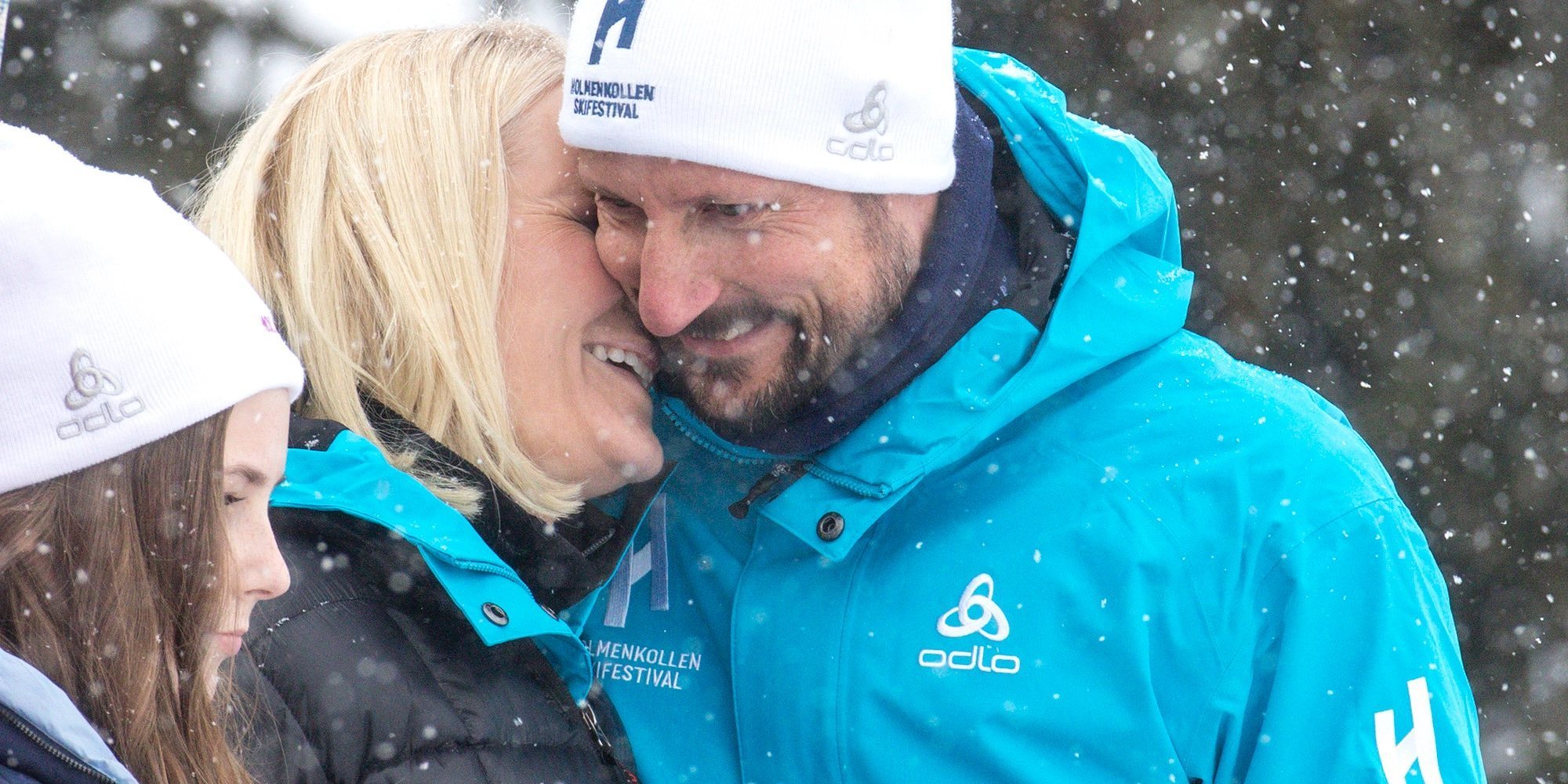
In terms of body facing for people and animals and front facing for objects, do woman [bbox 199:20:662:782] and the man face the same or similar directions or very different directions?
very different directions

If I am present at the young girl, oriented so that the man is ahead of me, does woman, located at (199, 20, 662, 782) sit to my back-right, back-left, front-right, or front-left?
front-left

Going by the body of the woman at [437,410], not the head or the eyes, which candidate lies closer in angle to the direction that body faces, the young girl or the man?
the man

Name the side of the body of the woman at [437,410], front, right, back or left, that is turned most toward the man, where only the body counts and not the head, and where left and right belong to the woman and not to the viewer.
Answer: front

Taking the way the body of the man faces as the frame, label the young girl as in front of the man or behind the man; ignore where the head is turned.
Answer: in front

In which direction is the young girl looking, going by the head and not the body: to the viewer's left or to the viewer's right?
to the viewer's right

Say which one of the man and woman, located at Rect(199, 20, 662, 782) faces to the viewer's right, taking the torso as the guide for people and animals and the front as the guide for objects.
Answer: the woman

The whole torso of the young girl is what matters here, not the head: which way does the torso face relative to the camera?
to the viewer's right

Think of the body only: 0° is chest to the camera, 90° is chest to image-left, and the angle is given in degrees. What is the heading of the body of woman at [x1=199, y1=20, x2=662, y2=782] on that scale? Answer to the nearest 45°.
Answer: approximately 270°

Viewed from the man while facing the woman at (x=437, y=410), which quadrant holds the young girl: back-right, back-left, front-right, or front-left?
front-left

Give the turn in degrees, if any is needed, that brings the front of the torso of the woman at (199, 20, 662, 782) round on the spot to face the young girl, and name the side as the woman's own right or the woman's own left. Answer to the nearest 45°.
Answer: approximately 135° to the woman's own right

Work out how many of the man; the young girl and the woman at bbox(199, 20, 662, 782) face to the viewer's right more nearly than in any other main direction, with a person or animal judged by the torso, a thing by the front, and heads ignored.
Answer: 2
